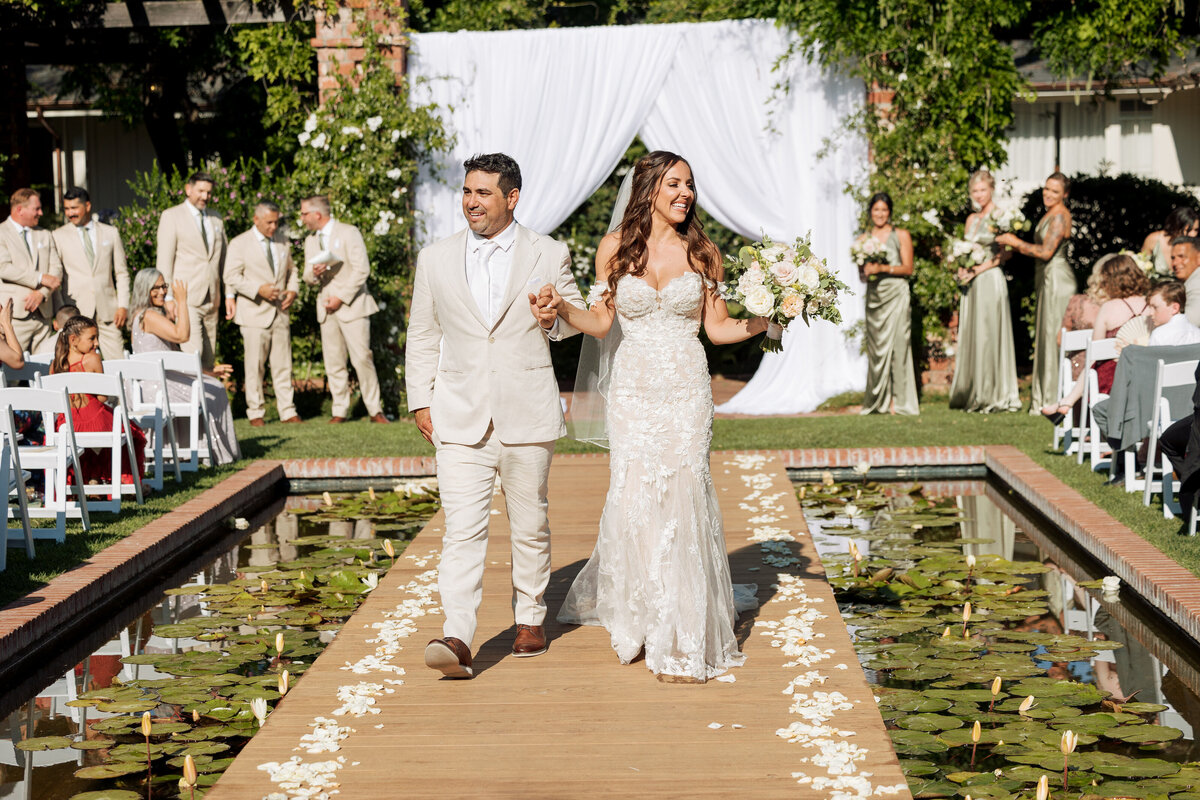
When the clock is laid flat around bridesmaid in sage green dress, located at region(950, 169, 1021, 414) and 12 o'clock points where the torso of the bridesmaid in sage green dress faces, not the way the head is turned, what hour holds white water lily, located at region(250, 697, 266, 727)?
The white water lily is roughly at 11 o'clock from the bridesmaid in sage green dress.

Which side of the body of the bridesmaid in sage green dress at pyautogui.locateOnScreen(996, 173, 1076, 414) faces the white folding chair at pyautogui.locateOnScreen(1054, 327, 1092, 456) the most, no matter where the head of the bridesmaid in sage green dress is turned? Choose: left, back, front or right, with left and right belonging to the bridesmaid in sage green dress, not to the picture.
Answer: left

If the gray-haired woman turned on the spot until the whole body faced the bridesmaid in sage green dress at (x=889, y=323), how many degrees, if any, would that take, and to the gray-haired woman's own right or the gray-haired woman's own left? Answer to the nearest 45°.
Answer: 0° — they already face them

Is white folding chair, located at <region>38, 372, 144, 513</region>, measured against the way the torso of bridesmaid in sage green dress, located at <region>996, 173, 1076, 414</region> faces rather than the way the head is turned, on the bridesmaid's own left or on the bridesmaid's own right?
on the bridesmaid's own left

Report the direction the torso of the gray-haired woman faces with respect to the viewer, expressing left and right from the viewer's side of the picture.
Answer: facing to the right of the viewer

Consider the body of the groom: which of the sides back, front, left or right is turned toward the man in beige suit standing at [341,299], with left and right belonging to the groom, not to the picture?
back
